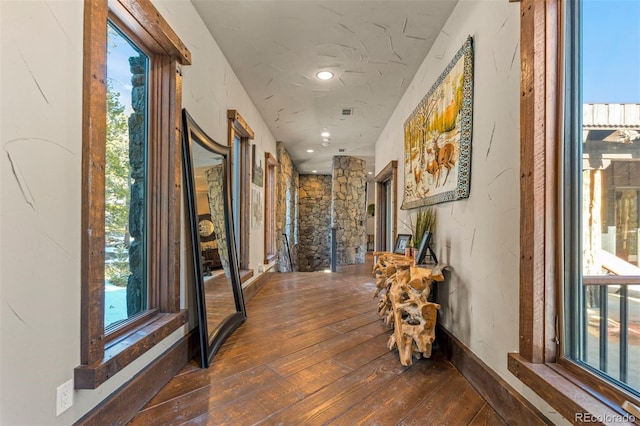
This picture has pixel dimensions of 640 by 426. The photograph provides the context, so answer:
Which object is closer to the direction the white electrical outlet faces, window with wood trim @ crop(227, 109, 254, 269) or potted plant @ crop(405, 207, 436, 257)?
the potted plant

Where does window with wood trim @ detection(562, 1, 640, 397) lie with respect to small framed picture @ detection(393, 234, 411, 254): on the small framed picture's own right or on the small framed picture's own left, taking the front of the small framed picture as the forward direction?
on the small framed picture's own left

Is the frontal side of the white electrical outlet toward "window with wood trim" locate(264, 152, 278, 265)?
no

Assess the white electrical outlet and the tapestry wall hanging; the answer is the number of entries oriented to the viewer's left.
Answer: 1

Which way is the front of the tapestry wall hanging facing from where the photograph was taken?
facing to the left of the viewer

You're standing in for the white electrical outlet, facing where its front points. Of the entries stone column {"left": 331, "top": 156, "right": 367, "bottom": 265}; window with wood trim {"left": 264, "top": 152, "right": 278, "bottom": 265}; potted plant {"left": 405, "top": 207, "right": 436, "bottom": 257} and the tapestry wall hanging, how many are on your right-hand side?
0

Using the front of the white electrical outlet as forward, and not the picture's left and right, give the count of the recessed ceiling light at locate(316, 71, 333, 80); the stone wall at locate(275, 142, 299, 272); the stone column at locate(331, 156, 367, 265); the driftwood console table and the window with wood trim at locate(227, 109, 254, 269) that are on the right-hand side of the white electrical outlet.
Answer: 0

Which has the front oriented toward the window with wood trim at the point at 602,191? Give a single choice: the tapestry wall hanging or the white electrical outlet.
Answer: the white electrical outlet

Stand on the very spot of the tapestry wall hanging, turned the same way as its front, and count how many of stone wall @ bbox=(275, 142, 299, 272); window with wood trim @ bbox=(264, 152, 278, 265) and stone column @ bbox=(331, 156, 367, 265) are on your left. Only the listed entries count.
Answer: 0

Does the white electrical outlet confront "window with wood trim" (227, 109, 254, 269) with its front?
no

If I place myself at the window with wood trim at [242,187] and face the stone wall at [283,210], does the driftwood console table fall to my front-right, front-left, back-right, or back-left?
back-right

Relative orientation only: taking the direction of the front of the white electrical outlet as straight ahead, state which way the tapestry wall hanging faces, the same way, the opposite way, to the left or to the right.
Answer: the opposite way

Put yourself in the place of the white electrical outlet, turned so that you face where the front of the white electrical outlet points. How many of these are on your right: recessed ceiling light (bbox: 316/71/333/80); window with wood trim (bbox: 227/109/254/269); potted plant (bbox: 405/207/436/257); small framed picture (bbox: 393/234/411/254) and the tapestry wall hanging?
0

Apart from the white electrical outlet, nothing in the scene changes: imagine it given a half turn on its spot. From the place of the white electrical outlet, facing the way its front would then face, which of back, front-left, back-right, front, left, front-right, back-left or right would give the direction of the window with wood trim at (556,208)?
back

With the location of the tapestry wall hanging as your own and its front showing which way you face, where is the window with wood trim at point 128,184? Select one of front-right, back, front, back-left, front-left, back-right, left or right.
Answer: front-left

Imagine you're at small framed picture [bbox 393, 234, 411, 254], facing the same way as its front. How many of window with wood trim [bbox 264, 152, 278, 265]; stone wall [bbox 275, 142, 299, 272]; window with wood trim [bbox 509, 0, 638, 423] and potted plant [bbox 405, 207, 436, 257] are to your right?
2

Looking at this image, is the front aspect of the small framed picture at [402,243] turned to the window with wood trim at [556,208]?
no
